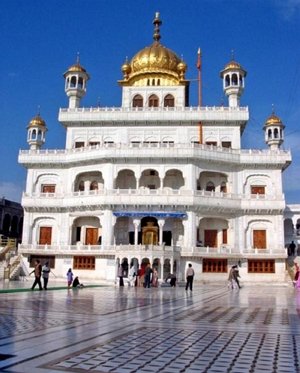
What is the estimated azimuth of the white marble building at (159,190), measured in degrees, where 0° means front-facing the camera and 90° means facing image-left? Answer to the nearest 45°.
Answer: approximately 0°

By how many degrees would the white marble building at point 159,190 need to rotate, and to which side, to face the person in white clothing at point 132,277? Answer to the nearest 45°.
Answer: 0° — it already faces them
